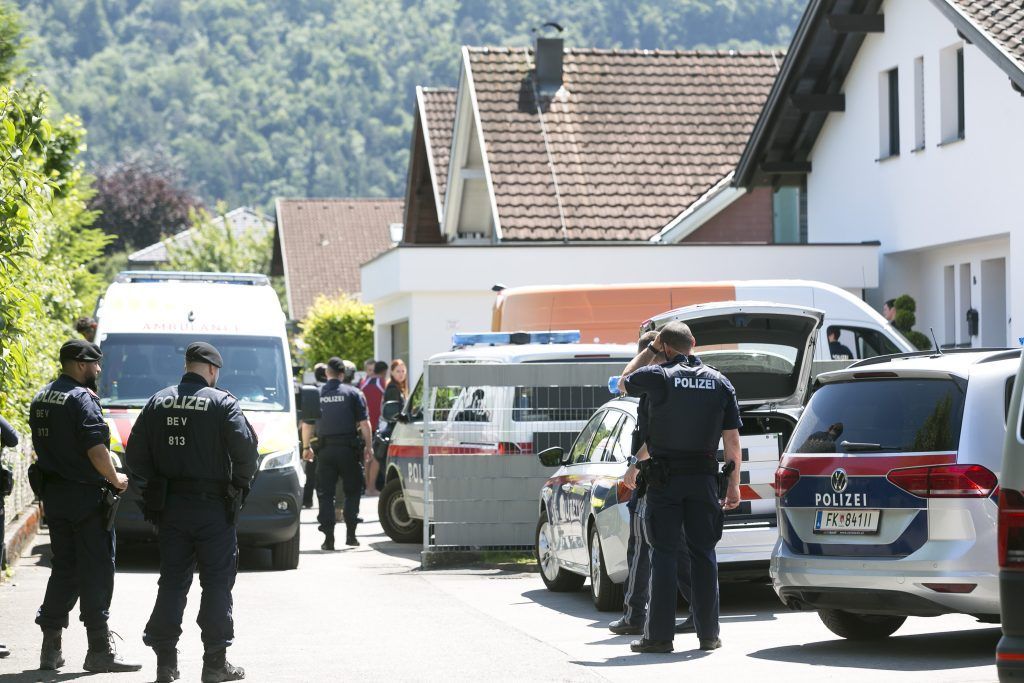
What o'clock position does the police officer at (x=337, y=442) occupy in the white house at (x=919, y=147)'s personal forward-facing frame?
The police officer is roughly at 12 o'clock from the white house.

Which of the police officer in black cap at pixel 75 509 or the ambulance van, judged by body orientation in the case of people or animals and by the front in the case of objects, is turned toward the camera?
the ambulance van

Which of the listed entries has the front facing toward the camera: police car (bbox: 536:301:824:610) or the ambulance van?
the ambulance van

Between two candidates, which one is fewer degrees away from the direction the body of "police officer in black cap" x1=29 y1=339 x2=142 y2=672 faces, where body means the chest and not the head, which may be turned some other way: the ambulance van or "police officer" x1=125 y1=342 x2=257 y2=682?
the ambulance van

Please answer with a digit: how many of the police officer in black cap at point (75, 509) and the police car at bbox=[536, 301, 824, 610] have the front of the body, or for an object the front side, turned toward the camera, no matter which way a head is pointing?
0

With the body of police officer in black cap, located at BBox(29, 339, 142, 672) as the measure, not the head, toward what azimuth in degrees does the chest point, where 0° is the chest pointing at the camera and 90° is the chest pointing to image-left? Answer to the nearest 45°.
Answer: approximately 225°

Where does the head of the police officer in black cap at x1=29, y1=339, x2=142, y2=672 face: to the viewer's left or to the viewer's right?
to the viewer's right

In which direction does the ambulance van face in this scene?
toward the camera

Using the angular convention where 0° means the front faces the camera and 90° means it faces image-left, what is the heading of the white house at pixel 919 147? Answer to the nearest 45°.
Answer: approximately 45°

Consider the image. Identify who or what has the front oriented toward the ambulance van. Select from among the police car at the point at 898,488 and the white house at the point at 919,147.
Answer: the white house

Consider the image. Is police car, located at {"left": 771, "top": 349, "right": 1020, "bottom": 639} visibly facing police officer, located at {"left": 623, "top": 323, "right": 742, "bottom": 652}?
no

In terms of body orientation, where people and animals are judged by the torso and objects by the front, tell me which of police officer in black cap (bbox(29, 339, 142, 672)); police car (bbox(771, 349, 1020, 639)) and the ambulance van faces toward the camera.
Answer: the ambulance van

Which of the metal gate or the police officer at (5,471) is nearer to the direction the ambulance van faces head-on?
the police officer

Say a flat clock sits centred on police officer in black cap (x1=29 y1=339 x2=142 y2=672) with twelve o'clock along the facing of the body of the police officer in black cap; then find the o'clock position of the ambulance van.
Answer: The ambulance van is roughly at 11 o'clock from the police officer in black cap.

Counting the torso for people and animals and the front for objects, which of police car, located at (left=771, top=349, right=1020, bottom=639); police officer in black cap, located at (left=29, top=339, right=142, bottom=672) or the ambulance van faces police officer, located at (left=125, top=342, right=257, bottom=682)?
the ambulance van

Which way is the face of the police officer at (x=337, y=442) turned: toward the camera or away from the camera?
away from the camera

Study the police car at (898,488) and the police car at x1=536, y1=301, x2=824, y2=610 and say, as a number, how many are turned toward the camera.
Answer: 0

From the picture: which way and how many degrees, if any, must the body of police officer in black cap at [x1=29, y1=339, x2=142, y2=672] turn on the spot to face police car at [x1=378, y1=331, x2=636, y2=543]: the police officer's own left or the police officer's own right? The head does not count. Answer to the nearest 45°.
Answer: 0° — they already face it

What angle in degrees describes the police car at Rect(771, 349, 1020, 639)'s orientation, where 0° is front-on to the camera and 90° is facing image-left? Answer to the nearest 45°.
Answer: approximately 225°
